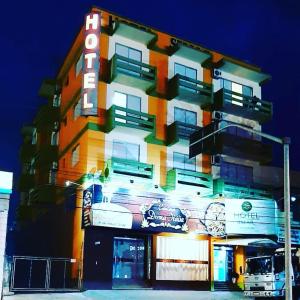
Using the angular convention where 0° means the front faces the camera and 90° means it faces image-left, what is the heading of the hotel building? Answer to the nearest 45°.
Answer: approximately 315°
